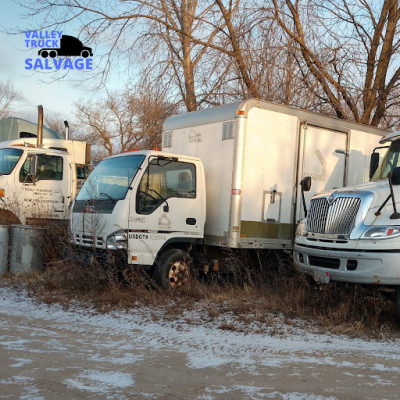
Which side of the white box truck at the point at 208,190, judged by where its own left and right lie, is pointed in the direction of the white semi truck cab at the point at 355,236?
left

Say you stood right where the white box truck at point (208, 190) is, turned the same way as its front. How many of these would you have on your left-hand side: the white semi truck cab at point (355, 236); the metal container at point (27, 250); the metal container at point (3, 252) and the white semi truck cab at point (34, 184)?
1

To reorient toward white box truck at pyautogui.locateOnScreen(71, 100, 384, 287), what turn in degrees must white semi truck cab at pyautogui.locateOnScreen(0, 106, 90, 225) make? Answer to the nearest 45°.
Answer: approximately 90° to its left

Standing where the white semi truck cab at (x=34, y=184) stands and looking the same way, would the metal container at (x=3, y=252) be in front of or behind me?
in front

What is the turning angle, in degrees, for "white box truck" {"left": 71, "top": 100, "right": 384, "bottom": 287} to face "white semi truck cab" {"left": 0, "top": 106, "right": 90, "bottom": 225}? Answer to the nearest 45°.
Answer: approximately 90° to its right

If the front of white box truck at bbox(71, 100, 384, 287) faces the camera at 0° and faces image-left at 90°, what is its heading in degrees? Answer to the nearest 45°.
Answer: approximately 45°

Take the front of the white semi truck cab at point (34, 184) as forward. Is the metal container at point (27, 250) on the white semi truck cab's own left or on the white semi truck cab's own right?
on the white semi truck cab's own left

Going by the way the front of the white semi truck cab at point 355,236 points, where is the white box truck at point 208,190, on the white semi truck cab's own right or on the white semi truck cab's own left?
on the white semi truck cab's own right

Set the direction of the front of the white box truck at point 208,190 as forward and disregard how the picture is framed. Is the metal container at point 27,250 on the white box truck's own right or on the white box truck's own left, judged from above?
on the white box truck's own right

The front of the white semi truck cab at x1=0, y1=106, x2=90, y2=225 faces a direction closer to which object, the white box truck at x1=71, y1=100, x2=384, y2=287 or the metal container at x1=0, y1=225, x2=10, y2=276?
the metal container

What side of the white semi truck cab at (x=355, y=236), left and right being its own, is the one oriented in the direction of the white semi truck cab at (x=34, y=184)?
right
